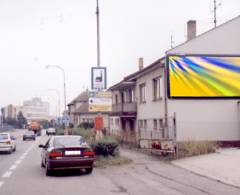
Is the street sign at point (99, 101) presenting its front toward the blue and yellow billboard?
no

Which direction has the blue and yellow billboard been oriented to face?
toward the camera

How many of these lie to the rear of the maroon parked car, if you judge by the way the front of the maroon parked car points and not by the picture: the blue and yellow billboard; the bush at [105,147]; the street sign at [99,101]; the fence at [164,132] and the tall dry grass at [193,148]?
0

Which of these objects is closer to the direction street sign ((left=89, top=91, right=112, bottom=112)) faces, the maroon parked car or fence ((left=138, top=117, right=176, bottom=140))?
the maroon parked car

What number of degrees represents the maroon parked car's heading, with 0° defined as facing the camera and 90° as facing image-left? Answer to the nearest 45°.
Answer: approximately 180°

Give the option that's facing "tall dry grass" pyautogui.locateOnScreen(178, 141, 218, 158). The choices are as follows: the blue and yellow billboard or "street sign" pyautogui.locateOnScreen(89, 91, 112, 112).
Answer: the blue and yellow billboard

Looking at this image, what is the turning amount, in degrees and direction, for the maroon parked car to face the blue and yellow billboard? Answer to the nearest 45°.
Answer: approximately 45° to its right

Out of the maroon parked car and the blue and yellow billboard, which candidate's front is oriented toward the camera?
the blue and yellow billboard

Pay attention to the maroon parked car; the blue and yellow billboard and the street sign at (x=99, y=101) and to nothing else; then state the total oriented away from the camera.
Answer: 1

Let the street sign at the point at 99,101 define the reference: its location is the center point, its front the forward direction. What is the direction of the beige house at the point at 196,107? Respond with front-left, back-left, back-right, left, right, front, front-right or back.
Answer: back-left

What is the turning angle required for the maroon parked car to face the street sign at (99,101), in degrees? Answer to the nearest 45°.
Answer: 0° — it already faces it

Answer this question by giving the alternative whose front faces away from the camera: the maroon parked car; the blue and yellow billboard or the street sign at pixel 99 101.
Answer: the maroon parked car

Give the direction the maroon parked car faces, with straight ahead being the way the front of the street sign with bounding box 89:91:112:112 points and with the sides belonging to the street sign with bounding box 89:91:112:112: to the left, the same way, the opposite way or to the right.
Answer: the opposite way

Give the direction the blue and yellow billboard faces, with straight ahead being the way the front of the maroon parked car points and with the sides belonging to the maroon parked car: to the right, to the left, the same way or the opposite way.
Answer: the opposite way

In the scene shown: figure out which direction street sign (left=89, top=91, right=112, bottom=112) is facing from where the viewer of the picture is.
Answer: facing the viewer
